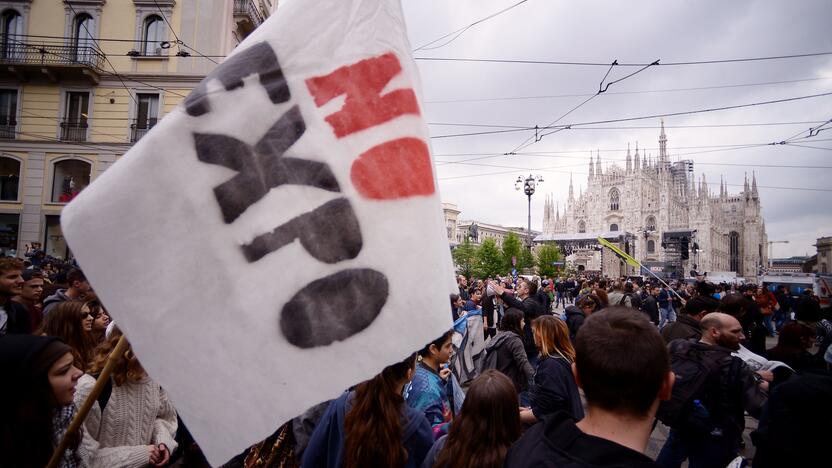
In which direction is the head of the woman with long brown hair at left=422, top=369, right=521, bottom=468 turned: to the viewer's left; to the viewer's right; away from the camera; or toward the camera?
away from the camera

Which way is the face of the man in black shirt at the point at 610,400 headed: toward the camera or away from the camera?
away from the camera

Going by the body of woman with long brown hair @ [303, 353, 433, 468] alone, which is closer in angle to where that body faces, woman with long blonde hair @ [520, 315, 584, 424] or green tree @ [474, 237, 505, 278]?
the green tree

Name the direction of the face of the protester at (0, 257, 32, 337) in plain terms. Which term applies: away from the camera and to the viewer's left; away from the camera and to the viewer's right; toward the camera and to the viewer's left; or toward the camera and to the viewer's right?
toward the camera and to the viewer's right

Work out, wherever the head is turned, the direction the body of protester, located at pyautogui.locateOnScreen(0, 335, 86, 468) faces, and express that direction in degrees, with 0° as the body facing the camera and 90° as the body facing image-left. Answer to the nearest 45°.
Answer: approximately 270°

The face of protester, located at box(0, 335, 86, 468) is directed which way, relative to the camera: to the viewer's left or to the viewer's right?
to the viewer's right

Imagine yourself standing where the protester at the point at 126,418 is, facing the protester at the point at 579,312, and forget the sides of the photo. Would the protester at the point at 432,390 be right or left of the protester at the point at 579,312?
right
